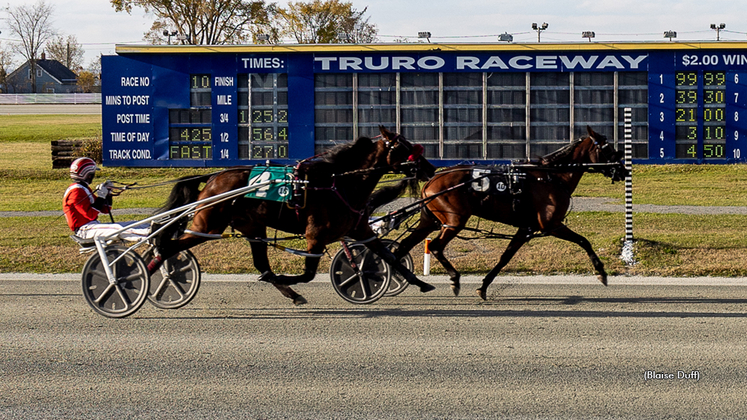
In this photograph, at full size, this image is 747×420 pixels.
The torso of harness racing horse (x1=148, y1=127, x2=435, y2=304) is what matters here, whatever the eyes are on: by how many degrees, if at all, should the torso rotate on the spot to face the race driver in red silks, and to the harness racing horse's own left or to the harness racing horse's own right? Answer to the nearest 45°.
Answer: approximately 180°

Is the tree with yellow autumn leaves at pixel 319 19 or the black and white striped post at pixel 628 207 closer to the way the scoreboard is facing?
the black and white striped post

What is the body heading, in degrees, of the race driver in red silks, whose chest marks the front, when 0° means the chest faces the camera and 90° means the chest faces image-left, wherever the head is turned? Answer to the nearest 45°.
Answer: approximately 270°

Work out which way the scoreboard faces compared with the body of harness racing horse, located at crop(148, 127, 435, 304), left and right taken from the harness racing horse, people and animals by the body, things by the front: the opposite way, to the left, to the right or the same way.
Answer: to the right

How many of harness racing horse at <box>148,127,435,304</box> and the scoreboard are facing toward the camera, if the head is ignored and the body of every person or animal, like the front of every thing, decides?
1

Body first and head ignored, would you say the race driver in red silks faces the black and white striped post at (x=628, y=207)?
yes

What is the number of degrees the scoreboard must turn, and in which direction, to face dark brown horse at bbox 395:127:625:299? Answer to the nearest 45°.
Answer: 0° — it already faces it

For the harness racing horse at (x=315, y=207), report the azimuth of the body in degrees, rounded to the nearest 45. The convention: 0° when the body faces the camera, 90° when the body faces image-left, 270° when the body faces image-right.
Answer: approximately 270°

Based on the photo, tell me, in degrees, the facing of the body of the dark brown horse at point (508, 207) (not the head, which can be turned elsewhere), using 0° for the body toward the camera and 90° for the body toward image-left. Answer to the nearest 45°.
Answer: approximately 270°
